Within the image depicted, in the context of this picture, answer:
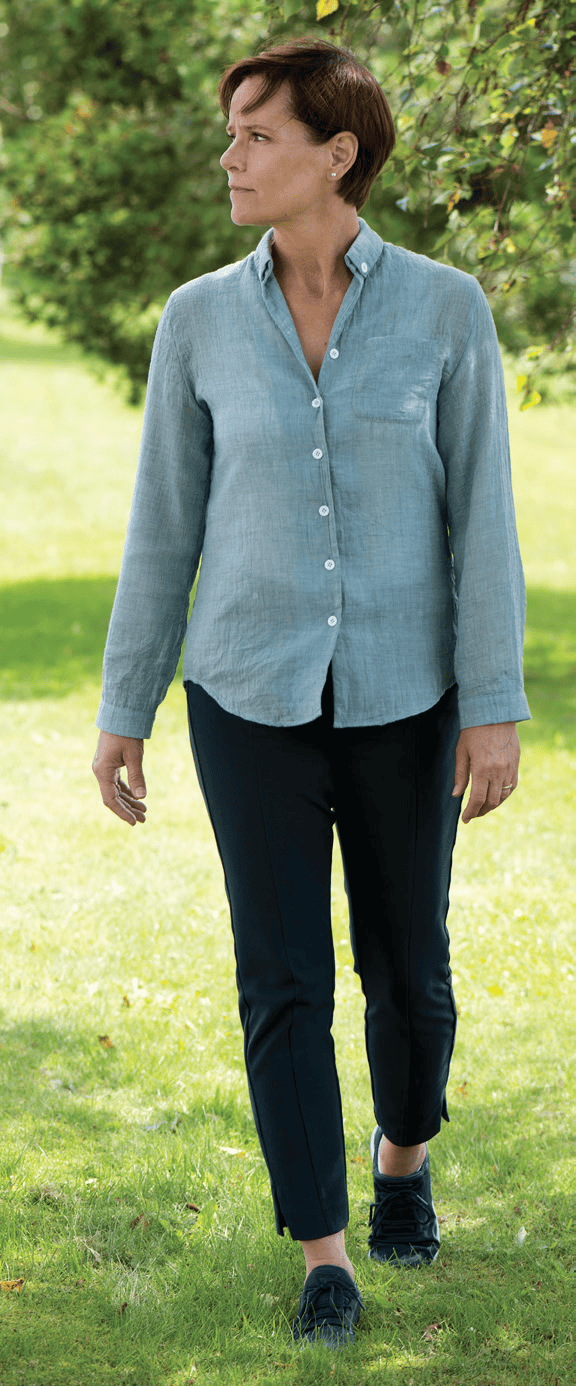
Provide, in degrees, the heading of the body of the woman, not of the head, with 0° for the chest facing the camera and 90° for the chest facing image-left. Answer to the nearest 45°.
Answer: approximately 0°

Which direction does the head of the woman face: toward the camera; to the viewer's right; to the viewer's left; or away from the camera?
to the viewer's left
